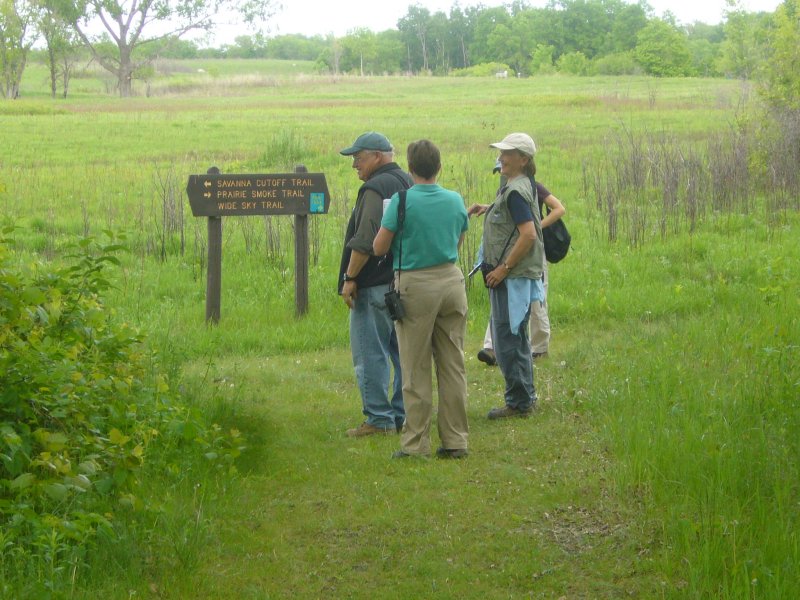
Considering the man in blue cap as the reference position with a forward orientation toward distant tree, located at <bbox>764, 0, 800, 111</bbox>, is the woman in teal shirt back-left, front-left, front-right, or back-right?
back-right

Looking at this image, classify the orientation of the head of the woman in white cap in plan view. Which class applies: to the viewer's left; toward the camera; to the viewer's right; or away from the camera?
to the viewer's left

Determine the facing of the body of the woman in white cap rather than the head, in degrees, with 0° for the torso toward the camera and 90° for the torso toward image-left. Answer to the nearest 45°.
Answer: approximately 90°

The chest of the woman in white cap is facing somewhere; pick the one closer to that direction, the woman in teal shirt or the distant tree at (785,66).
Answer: the woman in teal shirt

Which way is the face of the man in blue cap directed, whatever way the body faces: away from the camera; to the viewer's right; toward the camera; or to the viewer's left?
to the viewer's left

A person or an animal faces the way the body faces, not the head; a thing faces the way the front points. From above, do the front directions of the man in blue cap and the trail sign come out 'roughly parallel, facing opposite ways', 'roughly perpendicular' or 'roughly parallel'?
roughly perpendicular

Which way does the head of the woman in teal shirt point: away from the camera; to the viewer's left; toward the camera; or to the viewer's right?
away from the camera

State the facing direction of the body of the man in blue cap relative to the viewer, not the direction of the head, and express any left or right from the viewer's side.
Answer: facing to the left of the viewer

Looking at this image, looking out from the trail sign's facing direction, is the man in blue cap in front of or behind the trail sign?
in front

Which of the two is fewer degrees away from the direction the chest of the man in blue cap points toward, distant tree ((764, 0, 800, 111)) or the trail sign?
the trail sign
